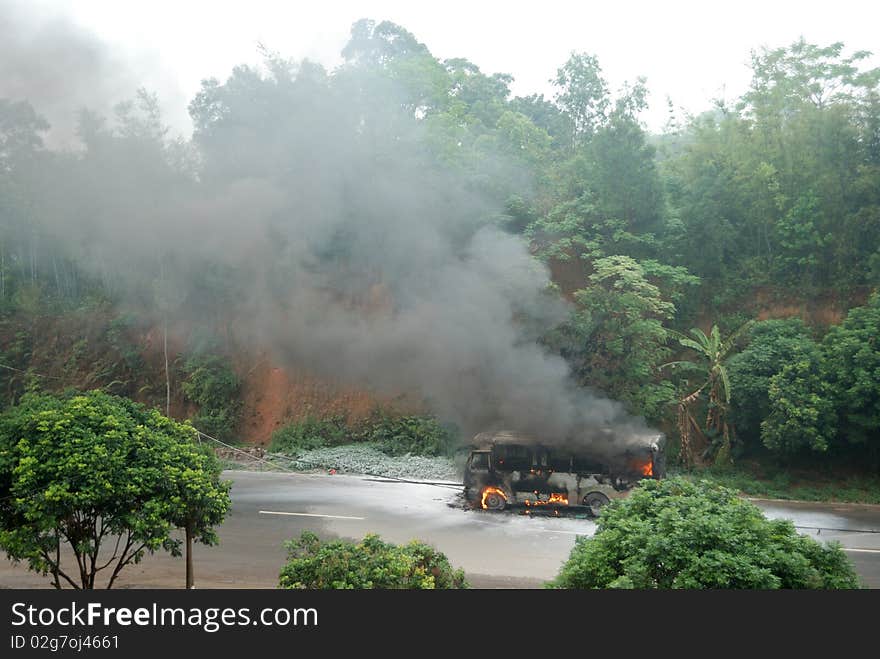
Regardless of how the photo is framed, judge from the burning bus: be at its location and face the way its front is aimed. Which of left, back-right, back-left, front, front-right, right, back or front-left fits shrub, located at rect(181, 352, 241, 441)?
front-right

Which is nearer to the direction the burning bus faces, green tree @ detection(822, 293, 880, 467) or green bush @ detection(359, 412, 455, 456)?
the green bush

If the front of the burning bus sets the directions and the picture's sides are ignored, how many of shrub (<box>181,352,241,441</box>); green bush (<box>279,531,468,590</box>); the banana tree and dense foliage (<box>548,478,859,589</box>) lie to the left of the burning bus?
2

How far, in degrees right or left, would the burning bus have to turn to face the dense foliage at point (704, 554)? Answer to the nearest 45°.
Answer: approximately 90° to its left

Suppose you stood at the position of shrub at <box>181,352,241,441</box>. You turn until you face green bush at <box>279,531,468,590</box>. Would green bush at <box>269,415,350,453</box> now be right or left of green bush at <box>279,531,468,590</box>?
left

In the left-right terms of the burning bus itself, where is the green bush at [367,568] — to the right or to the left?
on its left

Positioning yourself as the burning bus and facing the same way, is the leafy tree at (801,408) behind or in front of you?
behind

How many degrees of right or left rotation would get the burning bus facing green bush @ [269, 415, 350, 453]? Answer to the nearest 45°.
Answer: approximately 45° to its right

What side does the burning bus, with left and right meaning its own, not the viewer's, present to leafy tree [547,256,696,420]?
right

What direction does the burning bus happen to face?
to the viewer's left

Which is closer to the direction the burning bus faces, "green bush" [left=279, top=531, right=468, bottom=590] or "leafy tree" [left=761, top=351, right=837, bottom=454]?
the green bush

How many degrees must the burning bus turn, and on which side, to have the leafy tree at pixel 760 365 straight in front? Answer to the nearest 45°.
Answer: approximately 135° to its right

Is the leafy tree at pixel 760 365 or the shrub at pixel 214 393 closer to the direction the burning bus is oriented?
the shrub

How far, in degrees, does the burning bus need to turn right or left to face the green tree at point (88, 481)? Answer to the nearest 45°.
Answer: approximately 45° to its left
